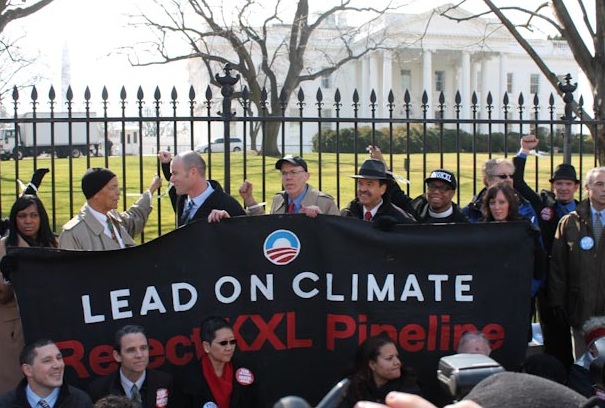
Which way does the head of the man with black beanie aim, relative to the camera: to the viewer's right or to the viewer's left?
to the viewer's right

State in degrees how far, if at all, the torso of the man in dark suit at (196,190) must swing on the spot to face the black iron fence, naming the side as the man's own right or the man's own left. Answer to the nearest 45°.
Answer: approximately 135° to the man's own right

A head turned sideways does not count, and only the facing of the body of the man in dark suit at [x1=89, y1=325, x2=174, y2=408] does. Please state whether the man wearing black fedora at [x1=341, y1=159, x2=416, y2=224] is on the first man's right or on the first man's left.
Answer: on the first man's left

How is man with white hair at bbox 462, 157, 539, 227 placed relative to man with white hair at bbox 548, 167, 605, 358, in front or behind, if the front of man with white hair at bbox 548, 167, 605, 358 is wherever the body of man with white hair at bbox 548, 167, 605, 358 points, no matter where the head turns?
behind

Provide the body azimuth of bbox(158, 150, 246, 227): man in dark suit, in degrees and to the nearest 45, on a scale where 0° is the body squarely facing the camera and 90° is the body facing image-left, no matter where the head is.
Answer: approximately 45°

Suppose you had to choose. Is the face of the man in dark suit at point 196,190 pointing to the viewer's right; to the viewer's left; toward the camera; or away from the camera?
to the viewer's left
